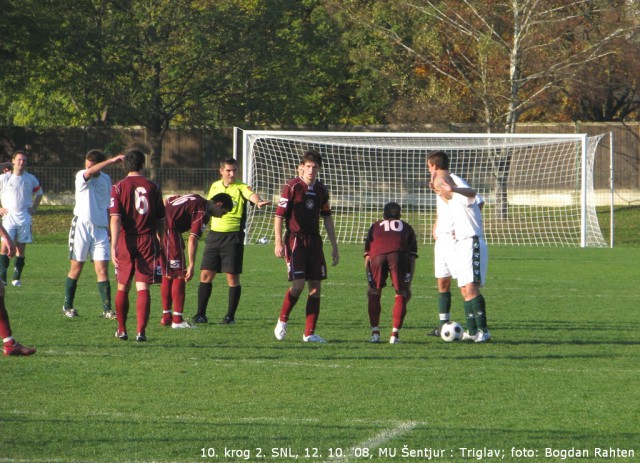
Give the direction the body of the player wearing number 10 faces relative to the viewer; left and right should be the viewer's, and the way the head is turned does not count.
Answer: facing away from the viewer

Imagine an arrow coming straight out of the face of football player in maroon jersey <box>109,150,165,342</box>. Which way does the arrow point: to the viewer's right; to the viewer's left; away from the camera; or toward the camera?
away from the camera

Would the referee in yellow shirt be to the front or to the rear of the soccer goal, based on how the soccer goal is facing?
to the front

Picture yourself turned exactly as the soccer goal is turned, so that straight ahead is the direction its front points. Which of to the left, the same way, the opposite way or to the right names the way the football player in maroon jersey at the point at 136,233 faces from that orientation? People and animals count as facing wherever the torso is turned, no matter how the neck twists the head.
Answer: the opposite way

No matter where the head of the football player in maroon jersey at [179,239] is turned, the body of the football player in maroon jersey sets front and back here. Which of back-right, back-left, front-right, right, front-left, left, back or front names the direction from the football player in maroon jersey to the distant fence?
left

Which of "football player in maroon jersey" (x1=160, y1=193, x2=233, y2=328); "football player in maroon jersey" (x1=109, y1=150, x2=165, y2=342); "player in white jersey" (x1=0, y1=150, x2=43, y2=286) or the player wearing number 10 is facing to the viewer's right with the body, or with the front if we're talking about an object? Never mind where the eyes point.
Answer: "football player in maroon jersey" (x1=160, y1=193, x2=233, y2=328)

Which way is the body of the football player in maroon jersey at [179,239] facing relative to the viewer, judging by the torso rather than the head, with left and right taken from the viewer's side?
facing to the right of the viewer

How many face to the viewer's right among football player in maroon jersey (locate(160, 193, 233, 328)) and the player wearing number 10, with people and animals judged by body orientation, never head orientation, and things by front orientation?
1

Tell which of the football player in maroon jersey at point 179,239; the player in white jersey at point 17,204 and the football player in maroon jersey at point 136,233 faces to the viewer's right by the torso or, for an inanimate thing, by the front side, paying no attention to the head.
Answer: the football player in maroon jersey at point 179,239

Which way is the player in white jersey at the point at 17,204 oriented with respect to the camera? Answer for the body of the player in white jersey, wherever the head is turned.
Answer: toward the camera

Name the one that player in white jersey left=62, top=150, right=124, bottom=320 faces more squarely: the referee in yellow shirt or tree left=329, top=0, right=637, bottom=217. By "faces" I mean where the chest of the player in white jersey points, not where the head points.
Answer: the referee in yellow shirt

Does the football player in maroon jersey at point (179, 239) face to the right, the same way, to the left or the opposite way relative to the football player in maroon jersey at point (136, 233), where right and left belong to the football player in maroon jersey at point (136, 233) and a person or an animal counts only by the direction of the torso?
to the right

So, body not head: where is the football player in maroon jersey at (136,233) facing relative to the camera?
away from the camera

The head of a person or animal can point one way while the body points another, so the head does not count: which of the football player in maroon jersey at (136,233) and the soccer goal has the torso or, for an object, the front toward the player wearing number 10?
the soccer goal

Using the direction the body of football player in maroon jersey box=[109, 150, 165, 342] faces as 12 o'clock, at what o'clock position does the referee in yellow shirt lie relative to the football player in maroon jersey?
The referee in yellow shirt is roughly at 1 o'clock from the football player in maroon jersey.

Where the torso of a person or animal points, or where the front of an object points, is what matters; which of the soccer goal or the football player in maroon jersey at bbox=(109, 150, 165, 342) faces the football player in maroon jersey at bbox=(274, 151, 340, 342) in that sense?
the soccer goal
